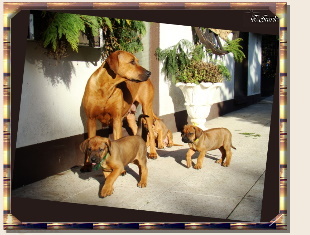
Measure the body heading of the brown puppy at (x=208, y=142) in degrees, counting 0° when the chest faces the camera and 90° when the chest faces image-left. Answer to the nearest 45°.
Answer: approximately 45°

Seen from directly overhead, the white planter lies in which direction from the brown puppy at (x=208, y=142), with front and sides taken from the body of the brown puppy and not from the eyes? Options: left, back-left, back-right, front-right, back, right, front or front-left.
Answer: back-right

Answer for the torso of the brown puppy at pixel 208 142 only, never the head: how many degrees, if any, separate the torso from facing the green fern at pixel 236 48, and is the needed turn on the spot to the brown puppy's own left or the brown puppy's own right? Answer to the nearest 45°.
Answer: approximately 135° to the brown puppy's own right

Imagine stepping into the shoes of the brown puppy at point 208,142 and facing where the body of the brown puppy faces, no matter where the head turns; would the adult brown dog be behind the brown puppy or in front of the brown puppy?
in front
